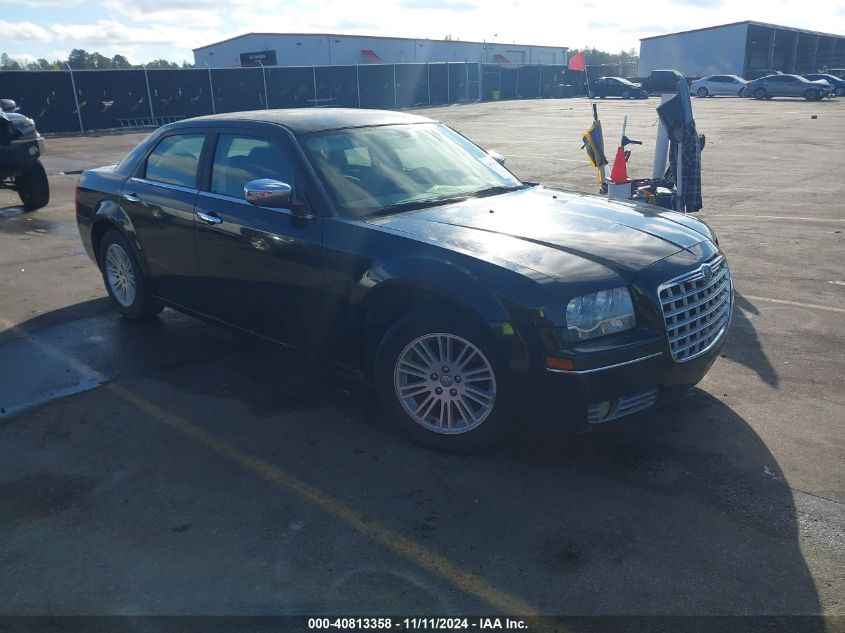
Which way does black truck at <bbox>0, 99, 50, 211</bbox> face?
toward the camera

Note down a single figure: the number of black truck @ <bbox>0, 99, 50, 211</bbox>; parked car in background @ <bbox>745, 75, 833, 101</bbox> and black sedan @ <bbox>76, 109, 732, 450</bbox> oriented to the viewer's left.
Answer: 0

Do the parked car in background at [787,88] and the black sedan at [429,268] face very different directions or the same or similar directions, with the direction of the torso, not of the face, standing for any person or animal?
same or similar directions

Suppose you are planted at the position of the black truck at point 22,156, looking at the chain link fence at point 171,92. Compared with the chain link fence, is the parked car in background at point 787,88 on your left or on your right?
right

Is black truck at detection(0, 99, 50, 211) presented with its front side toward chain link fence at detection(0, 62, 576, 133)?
no

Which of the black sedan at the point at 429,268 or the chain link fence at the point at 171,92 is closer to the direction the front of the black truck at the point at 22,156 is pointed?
the black sedan

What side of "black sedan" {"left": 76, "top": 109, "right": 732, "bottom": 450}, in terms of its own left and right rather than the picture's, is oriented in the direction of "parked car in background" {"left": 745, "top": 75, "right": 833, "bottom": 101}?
left

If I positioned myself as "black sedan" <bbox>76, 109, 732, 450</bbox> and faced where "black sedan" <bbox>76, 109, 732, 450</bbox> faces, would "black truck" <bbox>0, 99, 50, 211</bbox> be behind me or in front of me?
behind

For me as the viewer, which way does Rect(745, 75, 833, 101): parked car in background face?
facing the viewer and to the right of the viewer
